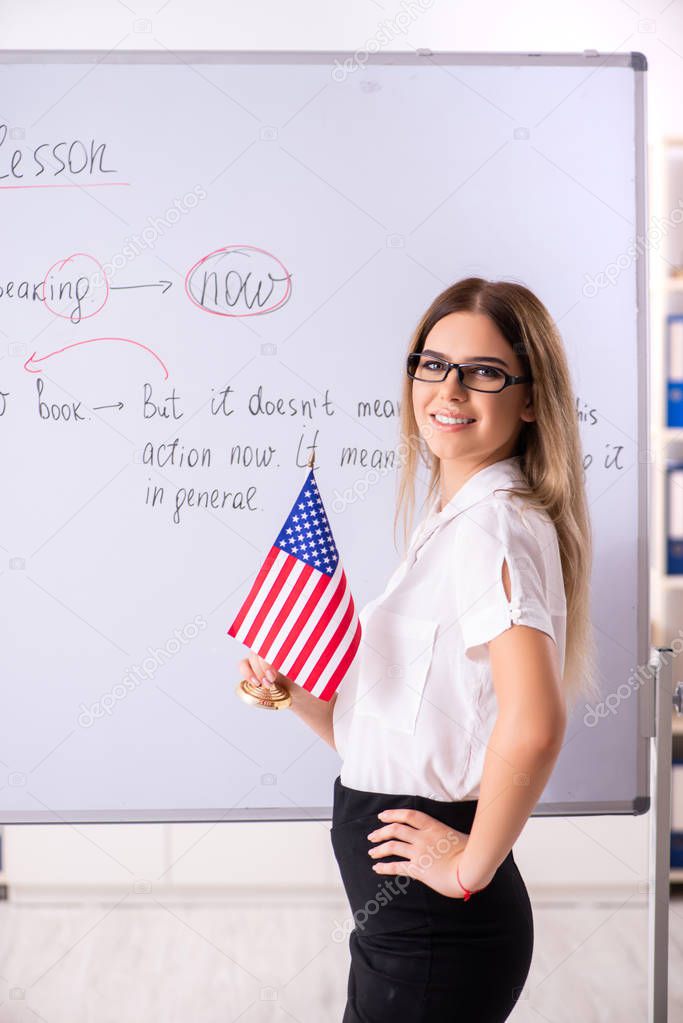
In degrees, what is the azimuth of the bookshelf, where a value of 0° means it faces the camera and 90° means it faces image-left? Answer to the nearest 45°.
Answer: approximately 0°

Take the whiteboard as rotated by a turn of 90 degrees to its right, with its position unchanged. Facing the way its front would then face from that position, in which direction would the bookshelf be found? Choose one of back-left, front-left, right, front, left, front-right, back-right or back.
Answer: back-right

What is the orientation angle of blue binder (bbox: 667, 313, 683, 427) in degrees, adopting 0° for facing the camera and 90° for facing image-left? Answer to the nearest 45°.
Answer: approximately 0°
